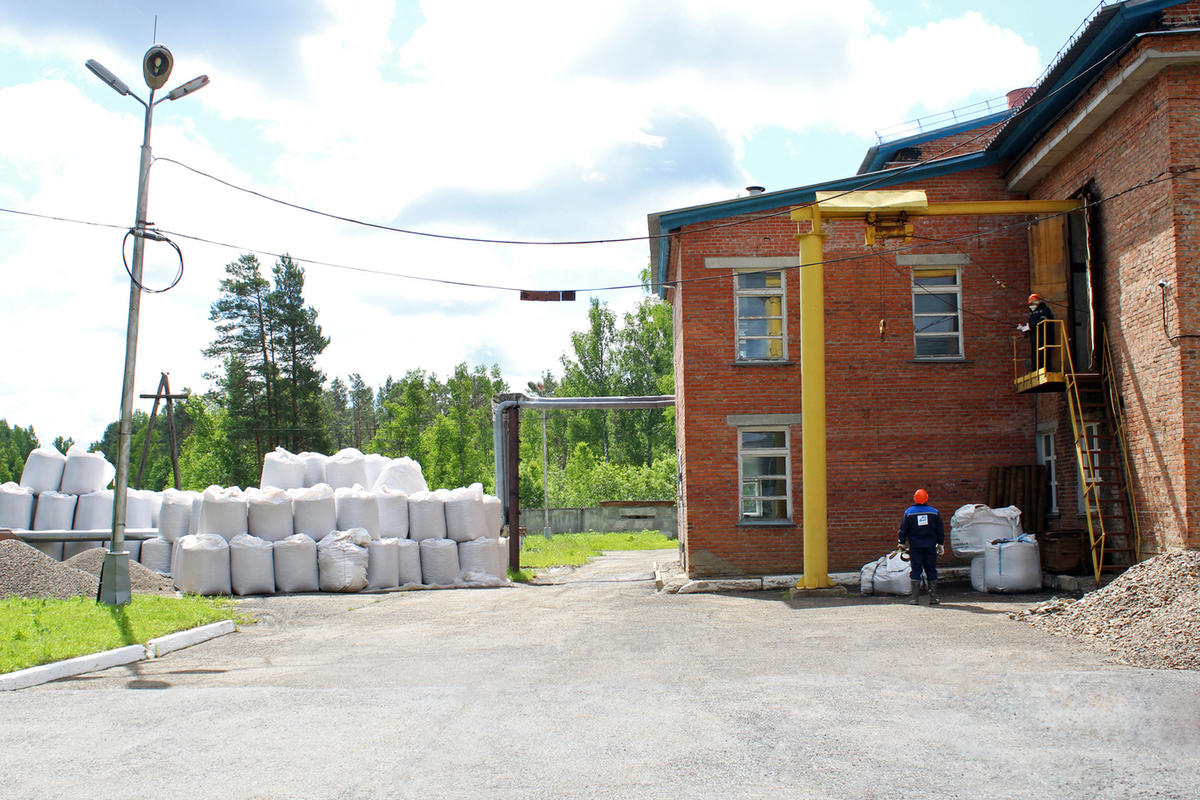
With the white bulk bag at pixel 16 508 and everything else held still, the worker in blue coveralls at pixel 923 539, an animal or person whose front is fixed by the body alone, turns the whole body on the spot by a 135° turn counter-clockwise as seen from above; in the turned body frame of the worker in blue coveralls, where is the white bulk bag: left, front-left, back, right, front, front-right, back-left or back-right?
front-right

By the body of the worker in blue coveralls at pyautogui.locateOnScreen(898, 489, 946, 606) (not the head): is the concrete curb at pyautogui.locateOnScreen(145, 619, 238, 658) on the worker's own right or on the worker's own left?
on the worker's own left

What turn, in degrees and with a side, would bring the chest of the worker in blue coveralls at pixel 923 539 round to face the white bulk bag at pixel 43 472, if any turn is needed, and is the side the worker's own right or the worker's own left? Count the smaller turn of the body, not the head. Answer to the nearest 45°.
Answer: approximately 90° to the worker's own left

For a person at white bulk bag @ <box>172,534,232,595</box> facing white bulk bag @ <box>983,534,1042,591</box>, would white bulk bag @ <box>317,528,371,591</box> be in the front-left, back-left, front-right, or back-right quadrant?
front-left

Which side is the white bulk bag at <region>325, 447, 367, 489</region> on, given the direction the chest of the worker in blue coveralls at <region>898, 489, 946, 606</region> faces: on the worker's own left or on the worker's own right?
on the worker's own left

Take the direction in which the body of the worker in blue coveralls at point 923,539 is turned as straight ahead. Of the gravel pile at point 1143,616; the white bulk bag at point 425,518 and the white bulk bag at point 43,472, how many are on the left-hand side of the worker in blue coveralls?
2

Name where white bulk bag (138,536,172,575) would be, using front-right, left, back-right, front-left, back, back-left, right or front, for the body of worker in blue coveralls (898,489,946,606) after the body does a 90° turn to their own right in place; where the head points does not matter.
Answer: back

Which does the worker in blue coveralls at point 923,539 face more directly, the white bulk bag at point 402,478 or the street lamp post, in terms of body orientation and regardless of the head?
the white bulk bag

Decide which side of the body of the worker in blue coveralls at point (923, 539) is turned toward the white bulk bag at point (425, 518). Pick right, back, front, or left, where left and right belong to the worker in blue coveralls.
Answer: left

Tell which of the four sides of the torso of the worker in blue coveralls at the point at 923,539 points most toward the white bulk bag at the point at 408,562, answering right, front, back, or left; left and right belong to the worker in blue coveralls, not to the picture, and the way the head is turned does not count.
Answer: left

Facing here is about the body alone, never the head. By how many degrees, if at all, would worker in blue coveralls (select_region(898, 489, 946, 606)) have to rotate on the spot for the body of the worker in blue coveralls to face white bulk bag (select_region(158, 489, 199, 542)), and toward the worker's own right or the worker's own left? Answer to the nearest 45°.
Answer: approximately 90° to the worker's own left

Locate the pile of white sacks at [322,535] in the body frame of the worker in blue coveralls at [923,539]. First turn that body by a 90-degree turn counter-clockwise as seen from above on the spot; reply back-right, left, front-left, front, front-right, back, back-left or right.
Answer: front

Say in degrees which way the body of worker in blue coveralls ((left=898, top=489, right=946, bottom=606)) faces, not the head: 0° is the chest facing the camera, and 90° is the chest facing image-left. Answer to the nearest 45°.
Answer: approximately 180°

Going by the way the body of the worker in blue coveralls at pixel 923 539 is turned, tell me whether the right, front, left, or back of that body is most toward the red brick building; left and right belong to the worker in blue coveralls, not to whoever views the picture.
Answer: front

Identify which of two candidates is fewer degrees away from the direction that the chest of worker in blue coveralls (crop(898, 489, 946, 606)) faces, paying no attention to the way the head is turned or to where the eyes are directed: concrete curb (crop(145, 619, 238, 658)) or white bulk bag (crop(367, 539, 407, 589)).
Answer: the white bulk bag

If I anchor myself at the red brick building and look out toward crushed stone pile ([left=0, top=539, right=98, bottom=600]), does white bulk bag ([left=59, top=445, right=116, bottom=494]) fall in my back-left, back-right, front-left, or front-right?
front-right
